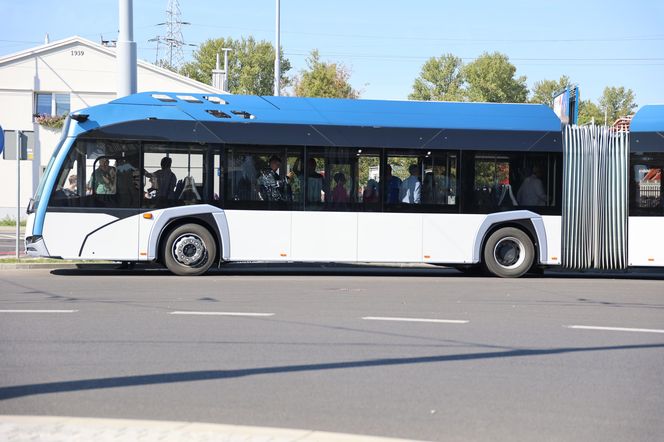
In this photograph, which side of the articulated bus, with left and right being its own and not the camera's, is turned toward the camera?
left
